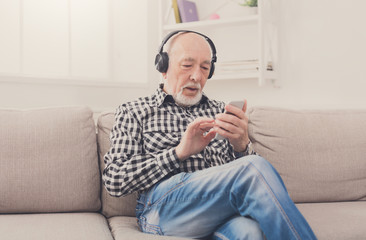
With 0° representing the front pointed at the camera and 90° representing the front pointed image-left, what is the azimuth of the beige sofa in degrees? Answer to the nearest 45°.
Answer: approximately 0°

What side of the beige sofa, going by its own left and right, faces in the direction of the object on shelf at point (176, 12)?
back

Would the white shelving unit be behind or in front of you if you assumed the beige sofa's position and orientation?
behind

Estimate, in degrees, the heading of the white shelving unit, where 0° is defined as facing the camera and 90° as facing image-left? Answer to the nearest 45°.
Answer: approximately 45°
